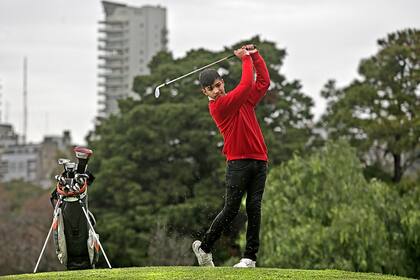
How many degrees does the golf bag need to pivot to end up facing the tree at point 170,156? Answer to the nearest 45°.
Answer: approximately 180°

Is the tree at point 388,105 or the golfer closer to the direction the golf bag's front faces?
the golfer

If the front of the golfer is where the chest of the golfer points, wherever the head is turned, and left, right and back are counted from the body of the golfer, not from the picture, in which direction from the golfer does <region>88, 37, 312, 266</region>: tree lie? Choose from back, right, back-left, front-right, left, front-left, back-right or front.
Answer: back-left

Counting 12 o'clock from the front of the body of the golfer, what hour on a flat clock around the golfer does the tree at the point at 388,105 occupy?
The tree is roughly at 8 o'clock from the golfer.

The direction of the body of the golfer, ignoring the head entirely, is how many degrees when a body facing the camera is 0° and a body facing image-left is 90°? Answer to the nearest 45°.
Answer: approximately 315°

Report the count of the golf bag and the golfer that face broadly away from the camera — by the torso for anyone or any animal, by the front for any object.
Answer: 0

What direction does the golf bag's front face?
toward the camera

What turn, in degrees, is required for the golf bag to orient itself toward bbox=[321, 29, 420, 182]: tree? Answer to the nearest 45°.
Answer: approximately 135° to its left
